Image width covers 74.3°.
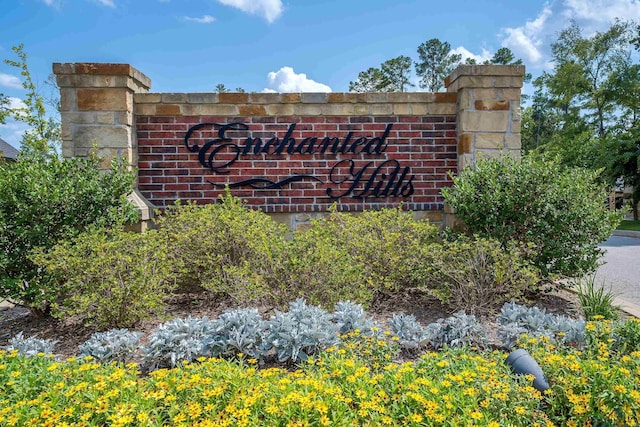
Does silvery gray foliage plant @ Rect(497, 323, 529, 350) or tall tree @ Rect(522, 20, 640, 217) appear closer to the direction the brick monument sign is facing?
the silvery gray foliage plant

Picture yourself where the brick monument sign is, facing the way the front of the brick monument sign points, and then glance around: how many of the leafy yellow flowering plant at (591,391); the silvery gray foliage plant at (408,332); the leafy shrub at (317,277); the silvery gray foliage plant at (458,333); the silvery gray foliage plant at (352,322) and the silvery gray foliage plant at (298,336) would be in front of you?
6

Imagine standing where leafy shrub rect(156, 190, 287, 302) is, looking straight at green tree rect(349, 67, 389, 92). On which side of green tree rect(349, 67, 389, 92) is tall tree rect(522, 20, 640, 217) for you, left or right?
right

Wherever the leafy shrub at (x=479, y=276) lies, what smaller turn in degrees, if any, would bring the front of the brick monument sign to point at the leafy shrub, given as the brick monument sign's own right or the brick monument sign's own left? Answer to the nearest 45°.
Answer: approximately 45° to the brick monument sign's own left

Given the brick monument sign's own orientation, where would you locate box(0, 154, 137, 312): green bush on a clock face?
The green bush is roughly at 2 o'clock from the brick monument sign.

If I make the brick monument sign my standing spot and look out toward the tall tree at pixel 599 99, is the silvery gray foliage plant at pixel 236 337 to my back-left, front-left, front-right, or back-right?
back-right

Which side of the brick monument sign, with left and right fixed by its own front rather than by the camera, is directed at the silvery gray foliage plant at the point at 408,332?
front

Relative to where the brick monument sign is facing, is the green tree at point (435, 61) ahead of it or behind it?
behind

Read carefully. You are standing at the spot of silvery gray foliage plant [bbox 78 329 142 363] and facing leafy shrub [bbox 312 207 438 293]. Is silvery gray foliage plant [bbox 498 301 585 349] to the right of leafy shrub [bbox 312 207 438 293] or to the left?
right

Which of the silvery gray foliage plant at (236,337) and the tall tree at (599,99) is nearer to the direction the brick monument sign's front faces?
the silvery gray foliage plant

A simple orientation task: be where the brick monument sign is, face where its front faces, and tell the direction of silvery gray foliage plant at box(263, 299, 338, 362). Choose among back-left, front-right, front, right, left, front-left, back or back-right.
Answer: front

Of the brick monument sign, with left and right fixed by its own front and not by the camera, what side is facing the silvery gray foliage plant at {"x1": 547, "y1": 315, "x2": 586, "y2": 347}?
front

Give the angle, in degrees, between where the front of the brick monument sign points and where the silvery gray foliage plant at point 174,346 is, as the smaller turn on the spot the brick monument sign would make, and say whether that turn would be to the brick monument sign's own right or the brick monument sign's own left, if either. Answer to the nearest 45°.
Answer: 0° — it already faces it

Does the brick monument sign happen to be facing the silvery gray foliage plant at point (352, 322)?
yes

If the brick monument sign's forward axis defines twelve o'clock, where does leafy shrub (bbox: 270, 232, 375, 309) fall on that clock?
The leafy shrub is roughly at 12 o'clock from the brick monument sign.

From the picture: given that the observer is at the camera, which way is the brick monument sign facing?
facing the viewer
